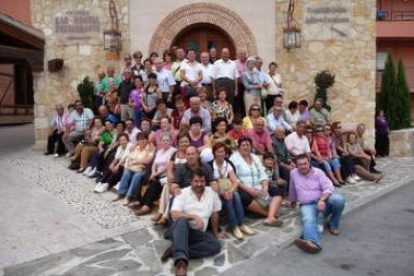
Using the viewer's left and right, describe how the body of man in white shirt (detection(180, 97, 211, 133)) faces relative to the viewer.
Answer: facing the viewer

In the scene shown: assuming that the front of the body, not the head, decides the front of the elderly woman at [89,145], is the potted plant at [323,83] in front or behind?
behind

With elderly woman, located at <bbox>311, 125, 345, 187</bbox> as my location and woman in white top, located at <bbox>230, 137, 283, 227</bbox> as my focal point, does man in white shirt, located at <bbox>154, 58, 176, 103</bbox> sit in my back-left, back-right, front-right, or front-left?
front-right

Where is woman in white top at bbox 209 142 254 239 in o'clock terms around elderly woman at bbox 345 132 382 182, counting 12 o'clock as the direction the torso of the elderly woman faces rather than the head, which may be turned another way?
The woman in white top is roughly at 2 o'clock from the elderly woman.

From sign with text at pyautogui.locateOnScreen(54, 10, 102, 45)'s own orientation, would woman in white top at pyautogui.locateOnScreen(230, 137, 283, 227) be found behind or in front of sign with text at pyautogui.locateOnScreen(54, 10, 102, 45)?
in front

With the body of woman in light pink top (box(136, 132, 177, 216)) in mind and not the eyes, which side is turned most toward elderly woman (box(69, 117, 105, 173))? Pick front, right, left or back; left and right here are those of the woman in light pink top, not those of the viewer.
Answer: right

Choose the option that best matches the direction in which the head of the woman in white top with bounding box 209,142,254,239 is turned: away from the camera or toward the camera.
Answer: toward the camera

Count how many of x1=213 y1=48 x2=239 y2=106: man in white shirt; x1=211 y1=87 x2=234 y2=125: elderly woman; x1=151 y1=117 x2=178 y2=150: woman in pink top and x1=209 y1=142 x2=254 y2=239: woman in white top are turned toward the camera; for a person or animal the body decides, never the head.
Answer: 4

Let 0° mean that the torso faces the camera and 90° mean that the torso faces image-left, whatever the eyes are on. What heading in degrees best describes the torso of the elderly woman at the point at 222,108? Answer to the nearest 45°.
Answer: approximately 0°

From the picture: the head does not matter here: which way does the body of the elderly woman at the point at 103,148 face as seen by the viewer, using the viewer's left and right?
facing the viewer and to the left of the viewer

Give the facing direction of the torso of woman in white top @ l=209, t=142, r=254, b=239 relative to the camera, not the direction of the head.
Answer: toward the camera

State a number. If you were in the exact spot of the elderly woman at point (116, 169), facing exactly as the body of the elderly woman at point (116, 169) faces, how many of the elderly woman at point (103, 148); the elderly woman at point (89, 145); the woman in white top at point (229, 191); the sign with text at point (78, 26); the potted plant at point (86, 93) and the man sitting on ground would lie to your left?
2

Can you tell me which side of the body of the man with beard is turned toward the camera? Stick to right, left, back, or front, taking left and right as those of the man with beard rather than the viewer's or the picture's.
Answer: front
